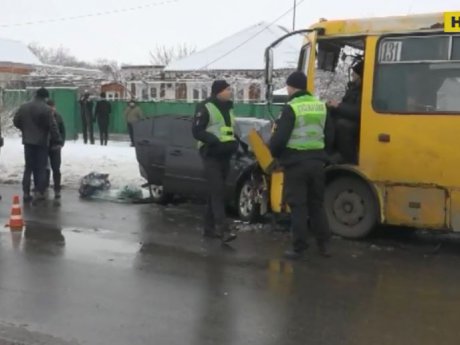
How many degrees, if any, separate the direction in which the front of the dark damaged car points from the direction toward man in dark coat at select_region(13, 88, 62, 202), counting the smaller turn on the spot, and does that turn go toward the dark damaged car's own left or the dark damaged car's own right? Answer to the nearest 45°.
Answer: approximately 135° to the dark damaged car's own right

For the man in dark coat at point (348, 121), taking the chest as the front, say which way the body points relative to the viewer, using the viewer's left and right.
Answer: facing to the left of the viewer

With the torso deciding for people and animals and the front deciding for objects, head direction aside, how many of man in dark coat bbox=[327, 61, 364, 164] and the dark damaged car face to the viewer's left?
1

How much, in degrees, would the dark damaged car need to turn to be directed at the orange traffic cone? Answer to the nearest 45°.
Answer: approximately 90° to its right

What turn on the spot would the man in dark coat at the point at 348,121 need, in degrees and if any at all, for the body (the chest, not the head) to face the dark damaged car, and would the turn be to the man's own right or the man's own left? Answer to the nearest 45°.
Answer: approximately 45° to the man's own right

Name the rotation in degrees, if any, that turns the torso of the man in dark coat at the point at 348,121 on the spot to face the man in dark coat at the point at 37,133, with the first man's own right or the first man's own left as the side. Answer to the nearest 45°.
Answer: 0° — they already face them

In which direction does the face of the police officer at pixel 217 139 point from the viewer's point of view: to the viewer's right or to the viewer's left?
to the viewer's right

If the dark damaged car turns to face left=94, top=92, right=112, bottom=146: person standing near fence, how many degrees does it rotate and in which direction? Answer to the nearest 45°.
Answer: approximately 135° to its left

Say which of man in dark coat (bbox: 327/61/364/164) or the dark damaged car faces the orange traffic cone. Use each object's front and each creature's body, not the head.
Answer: the man in dark coat

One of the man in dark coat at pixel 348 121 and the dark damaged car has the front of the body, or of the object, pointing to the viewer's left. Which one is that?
the man in dark coat
